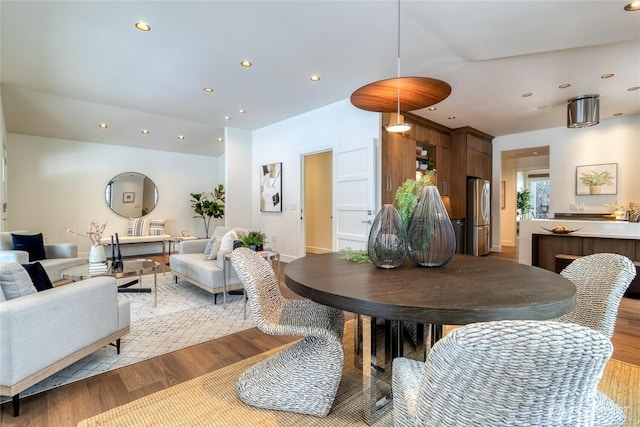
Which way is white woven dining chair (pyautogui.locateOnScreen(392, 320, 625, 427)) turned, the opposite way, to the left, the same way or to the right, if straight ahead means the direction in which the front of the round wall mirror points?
the opposite way

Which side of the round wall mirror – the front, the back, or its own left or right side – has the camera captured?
front

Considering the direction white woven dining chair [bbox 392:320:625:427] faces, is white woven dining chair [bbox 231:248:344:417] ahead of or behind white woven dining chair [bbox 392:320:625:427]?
ahead

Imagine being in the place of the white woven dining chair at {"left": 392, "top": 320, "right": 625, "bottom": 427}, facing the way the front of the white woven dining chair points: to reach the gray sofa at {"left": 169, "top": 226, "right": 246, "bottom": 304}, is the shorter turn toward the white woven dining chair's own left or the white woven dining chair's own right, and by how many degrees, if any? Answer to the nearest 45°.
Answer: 0° — it already faces it

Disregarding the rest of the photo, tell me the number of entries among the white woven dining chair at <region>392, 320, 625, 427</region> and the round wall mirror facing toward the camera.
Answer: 1

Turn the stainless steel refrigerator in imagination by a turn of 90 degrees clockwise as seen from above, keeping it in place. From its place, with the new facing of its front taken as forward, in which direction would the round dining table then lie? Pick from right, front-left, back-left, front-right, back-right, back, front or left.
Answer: front-left

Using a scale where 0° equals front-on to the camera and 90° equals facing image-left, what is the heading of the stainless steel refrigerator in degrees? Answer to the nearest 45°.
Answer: approximately 315°

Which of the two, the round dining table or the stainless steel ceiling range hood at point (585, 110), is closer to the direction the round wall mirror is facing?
the round dining table

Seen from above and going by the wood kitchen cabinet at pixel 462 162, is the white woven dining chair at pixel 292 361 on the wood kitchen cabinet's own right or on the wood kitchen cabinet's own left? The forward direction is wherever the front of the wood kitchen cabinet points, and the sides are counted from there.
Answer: on the wood kitchen cabinet's own right

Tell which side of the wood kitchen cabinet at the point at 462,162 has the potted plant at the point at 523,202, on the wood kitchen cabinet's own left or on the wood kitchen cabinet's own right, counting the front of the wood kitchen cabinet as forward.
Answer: on the wood kitchen cabinet's own left

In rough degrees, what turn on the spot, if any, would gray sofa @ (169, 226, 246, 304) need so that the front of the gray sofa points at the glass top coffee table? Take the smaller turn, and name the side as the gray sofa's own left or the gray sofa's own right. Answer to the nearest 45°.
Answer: approximately 45° to the gray sofa's own right

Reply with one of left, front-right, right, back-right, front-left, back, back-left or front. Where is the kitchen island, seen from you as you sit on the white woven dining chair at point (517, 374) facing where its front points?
front-right

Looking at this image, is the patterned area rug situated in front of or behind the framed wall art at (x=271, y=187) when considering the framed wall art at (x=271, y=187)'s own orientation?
in front

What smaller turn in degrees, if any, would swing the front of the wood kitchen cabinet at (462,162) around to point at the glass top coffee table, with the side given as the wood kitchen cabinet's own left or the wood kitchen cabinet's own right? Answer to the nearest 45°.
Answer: approximately 90° to the wood kitchen cabinet's own right

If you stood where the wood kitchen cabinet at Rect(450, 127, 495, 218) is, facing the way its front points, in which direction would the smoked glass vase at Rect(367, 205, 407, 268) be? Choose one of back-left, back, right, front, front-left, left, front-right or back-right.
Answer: front-right

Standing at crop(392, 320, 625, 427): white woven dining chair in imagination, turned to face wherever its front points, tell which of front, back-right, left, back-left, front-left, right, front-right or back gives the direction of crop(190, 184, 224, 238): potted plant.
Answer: front
